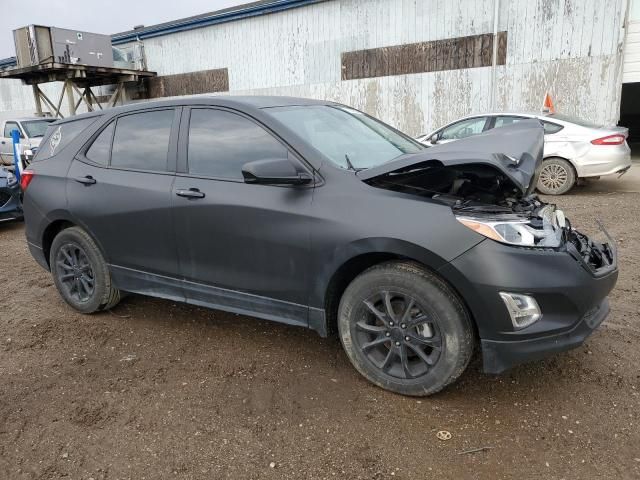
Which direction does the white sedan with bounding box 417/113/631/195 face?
to the viewer's left

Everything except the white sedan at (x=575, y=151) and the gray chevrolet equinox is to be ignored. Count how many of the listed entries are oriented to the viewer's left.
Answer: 1

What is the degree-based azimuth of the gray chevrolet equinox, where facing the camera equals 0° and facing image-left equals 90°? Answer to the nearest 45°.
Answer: approximately 315°

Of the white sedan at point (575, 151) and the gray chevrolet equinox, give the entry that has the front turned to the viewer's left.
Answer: the white sedan

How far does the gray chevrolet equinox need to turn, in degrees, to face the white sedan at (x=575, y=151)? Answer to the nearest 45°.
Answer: approximately 90° to its left

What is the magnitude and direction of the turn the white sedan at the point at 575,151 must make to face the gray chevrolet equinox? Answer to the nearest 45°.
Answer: approximately 90° to its left

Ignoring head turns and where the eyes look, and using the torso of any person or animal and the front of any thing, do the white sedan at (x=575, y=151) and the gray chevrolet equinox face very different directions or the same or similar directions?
very different directions
